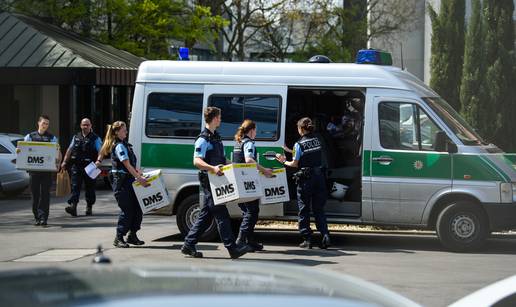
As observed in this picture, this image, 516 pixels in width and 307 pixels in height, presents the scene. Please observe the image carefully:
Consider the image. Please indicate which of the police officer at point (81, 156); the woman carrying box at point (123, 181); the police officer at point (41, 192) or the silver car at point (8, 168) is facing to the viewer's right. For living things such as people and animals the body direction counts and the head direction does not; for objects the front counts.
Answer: the woman carrying box

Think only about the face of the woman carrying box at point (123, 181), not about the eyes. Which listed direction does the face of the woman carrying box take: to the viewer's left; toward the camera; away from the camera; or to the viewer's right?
to the viewer's right

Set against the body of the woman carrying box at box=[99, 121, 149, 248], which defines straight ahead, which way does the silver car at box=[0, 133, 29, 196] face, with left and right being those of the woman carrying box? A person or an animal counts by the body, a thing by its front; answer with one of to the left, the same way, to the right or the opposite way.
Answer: the opposite way

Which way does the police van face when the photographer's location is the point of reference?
facing to the right of the viewer

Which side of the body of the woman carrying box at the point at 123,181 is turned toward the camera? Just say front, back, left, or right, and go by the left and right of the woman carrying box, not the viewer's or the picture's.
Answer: right

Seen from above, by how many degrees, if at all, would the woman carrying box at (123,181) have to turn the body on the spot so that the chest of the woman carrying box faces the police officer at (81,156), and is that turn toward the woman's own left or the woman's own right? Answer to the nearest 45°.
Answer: approximately 90° to the woman's own left

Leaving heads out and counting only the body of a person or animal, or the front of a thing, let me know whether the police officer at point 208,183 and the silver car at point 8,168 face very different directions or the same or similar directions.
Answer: very different directions

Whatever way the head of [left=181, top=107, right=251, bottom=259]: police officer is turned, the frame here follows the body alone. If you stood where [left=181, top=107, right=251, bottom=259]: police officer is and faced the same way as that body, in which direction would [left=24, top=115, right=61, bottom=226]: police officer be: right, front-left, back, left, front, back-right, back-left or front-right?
back-left

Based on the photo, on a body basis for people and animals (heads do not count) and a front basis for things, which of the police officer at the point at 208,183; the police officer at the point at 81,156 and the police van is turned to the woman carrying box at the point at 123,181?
the police officer at the point at 81,156

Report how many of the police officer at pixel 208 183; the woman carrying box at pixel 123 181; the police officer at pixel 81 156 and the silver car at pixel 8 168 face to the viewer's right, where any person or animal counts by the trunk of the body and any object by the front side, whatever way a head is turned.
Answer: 2

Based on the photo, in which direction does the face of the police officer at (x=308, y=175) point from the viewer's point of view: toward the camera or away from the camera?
away from the camera

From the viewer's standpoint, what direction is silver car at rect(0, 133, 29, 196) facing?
to the viewer's left

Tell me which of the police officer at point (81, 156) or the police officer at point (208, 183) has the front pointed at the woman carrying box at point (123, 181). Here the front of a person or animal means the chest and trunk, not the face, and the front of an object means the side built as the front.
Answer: the police officer at point (81, 156)

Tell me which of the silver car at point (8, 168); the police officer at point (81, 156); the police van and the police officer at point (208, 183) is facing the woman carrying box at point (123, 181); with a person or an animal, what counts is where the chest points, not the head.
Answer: the police officer at point (81, 156)
